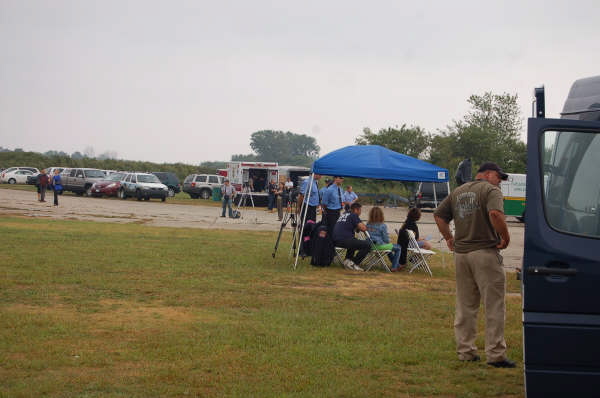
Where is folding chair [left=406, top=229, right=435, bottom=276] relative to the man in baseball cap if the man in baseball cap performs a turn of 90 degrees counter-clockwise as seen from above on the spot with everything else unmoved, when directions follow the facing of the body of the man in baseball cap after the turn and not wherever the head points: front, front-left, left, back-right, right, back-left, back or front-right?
front-right

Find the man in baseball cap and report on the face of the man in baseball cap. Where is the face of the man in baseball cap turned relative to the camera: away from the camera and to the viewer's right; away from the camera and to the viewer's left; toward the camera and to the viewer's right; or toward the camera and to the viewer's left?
away from the camera and to the viewer's right

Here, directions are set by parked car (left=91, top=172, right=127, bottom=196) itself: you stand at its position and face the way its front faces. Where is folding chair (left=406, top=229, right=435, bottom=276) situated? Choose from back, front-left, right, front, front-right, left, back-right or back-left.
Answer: front-left

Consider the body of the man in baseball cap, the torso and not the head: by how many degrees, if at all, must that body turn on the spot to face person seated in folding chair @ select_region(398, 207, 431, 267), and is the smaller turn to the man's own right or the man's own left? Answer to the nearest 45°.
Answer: approximately 45° to the man's own left

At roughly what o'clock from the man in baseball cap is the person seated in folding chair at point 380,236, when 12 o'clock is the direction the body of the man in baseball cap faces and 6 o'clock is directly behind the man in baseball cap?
The person seated in folding chair is roughly at 10 o'clock from the man in baseball cap.

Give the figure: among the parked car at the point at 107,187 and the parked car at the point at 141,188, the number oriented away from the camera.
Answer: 0

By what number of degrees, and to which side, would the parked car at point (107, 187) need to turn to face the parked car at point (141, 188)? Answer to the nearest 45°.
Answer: approximately 90° to its left

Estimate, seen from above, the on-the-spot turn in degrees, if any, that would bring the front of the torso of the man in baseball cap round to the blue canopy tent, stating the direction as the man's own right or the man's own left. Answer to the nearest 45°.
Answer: approximately 45° to the man's own left

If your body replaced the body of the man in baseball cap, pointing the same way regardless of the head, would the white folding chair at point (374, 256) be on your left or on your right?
on your left

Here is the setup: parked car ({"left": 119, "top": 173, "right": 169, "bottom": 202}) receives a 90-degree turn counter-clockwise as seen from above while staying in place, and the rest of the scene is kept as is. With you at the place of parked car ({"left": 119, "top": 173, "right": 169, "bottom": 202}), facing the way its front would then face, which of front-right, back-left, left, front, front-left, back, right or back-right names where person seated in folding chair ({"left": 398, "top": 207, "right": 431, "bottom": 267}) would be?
back-right

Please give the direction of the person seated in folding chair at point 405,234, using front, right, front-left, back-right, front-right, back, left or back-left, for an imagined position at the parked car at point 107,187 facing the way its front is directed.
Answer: front-left

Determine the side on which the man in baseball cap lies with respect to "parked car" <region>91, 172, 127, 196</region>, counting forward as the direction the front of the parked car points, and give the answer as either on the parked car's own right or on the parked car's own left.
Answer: on the parked car's own left

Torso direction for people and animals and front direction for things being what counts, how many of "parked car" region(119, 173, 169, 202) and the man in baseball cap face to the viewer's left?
0

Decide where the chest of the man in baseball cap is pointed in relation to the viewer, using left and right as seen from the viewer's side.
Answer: facing away from the viewer and to the right of the viewer

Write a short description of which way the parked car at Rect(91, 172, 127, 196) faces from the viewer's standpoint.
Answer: facing the viewer and to the left of the viewer

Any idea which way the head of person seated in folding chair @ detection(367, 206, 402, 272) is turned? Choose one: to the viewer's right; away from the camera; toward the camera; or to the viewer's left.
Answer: away from the camera
